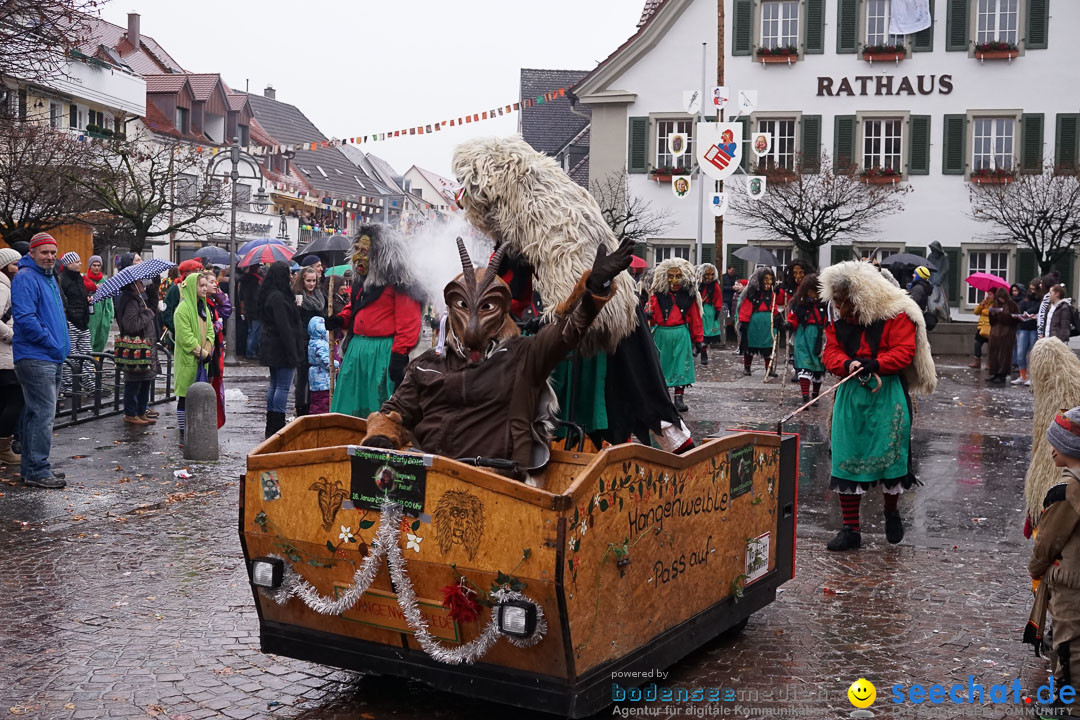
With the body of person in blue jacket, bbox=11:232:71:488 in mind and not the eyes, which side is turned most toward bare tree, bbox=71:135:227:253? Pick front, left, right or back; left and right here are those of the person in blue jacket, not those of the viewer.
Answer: left

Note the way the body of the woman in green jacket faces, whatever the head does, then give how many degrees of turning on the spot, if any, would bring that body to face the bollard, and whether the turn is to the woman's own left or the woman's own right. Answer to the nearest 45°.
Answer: approximately 45° to the woman's own right

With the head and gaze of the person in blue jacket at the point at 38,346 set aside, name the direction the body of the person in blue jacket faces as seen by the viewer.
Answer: to the viewer's right

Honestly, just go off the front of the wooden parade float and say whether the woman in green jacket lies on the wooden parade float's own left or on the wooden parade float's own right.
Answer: on the wooden parade float's own right

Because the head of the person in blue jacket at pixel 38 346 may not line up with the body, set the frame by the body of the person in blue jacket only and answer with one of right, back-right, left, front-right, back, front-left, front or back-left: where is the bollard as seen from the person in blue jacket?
front-left

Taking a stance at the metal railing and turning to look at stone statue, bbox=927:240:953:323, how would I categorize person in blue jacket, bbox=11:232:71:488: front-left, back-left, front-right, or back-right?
back-right

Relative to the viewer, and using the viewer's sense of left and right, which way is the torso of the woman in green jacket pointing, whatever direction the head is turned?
facing the viewer and to the right of the viewer

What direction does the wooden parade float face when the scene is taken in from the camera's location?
facing the viewer and to the left of the viewer

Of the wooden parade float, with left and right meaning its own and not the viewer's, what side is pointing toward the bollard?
right

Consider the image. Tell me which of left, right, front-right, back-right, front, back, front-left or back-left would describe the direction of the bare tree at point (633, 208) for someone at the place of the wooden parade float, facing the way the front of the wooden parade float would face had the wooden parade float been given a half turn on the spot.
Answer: front-left

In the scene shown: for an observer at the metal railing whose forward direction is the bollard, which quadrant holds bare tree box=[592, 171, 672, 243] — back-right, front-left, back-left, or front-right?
back-left

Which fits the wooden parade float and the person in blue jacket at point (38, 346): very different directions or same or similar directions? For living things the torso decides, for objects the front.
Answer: very different directions
